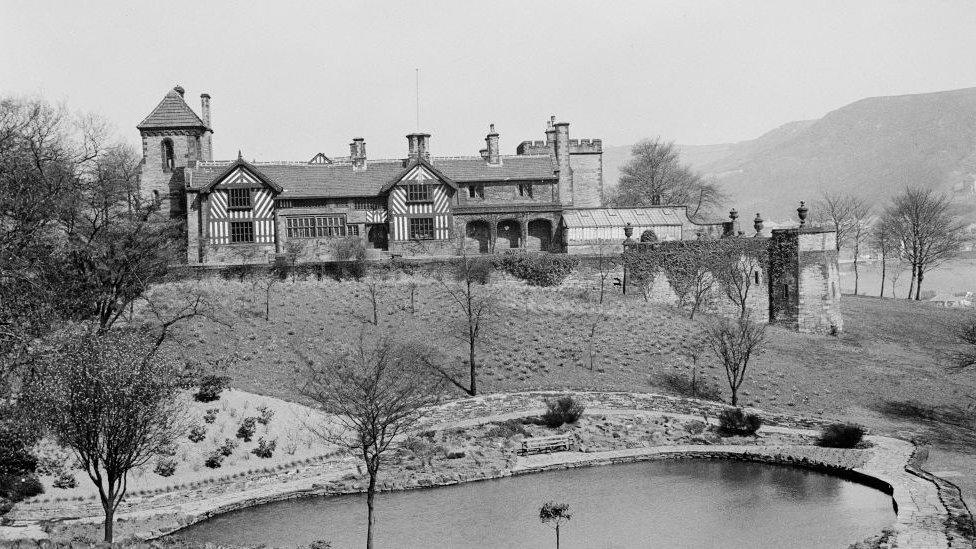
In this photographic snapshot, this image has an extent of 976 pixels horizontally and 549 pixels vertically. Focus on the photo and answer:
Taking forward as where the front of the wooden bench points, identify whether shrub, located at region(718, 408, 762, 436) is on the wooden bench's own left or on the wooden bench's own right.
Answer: on the wooden bench's own left

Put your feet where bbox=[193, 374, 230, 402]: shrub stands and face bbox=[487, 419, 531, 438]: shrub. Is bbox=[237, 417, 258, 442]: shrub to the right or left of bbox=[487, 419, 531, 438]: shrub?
right

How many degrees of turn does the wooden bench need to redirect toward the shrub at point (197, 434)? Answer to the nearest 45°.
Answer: approximately 90° to its right

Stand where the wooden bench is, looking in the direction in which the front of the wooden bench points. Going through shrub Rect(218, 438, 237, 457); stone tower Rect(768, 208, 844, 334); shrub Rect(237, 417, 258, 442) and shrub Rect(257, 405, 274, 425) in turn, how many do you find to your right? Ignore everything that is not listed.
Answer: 3

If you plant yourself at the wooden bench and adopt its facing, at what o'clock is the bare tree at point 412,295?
The bare tree is roughly at 5 o'clock from the wooden bench.

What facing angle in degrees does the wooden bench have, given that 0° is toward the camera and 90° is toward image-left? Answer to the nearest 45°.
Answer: approximately 0°

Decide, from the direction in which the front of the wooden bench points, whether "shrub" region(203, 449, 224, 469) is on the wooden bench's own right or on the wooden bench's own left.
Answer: on the wooden bench's own right

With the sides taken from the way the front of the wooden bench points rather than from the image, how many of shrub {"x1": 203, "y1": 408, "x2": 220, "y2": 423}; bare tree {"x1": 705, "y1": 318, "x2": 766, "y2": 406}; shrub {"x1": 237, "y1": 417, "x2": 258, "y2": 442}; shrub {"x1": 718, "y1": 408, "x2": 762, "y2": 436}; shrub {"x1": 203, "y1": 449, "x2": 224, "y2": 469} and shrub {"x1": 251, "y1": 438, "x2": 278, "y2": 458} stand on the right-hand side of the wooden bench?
4

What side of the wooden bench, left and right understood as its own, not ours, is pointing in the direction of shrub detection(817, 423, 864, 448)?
left

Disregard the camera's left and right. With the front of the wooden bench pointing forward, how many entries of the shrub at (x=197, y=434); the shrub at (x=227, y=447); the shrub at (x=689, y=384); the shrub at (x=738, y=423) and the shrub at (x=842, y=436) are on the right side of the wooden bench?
2

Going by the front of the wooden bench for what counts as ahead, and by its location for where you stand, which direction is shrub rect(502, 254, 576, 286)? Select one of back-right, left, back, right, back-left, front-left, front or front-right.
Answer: back
